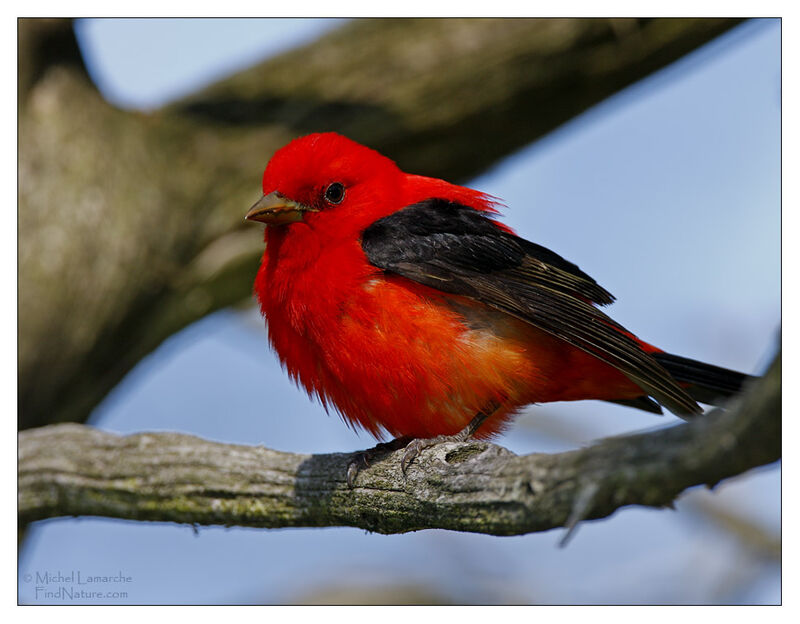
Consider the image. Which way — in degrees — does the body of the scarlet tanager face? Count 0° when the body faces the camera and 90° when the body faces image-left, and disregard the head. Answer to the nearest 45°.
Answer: approximately 90°
